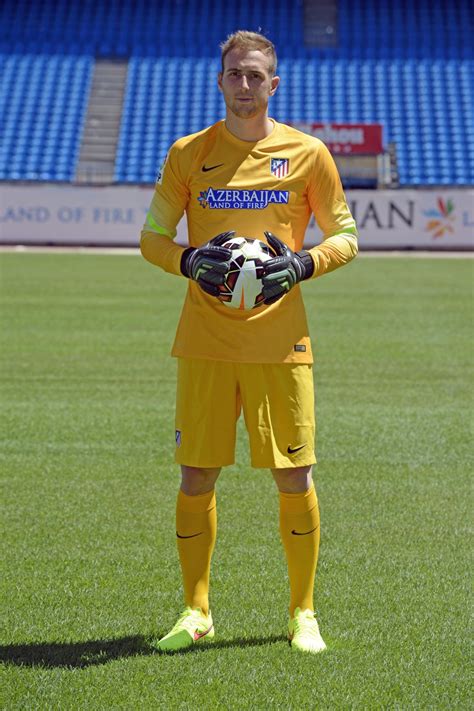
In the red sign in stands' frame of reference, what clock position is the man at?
The man is roughly at 12 o'clock from the red sign in stands.

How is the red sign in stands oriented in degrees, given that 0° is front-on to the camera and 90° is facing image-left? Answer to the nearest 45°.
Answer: approximately 0°

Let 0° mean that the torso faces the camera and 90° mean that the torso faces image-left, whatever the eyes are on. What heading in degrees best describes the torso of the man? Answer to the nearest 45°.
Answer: approximately 0°

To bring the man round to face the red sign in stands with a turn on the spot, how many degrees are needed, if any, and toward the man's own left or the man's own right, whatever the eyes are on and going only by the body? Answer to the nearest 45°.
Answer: approximately 180°

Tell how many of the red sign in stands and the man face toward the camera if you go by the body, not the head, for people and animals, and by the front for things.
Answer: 2
